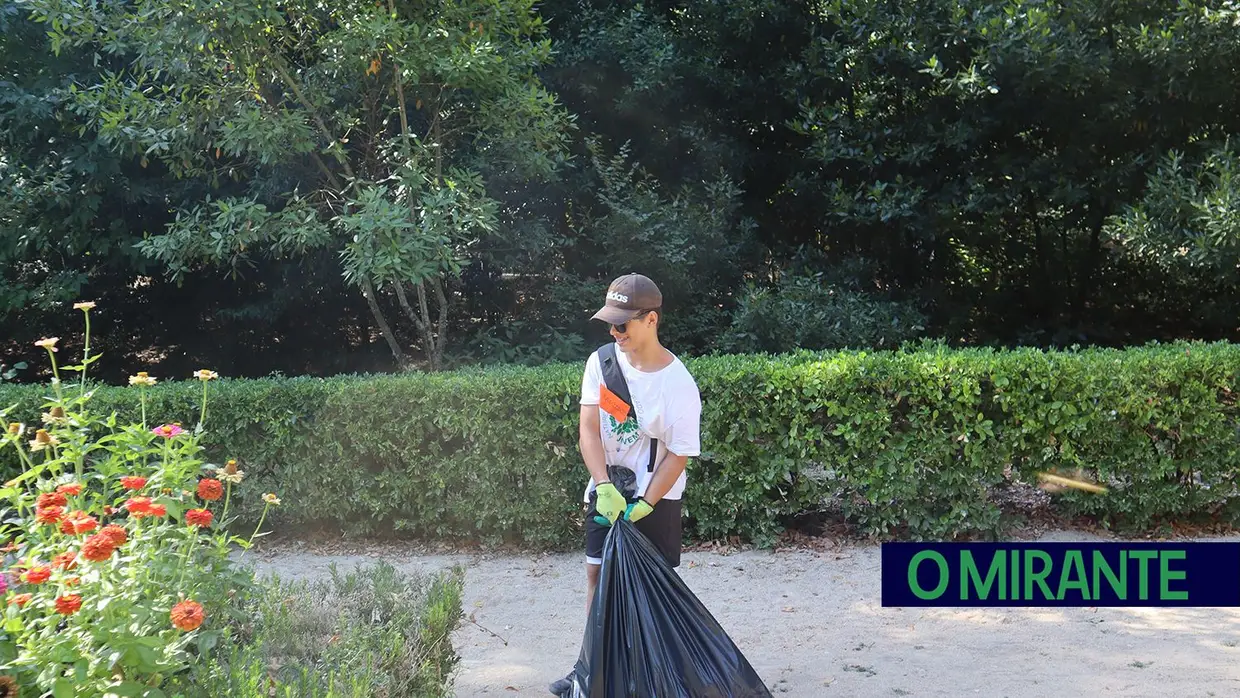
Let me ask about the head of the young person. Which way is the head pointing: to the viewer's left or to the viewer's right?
to the viewer's left

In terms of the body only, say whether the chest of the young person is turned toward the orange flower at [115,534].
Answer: yes

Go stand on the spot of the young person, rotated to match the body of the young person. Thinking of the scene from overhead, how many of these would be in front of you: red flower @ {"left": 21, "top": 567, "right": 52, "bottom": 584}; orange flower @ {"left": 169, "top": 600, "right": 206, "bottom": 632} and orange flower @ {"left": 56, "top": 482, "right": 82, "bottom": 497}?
3

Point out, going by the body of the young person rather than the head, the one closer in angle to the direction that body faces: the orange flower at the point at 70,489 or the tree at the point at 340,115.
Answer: the orange flower

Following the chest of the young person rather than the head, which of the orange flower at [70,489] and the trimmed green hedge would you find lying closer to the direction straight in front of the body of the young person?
the orange flower

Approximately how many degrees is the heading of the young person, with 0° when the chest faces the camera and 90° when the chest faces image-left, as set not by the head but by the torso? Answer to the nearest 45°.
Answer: approximately 45°
